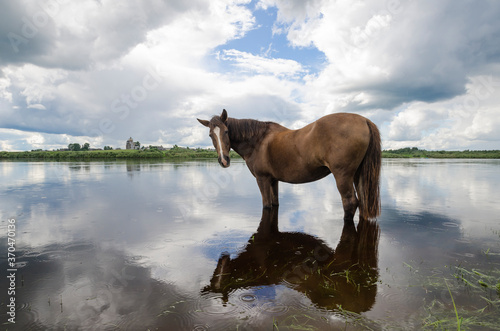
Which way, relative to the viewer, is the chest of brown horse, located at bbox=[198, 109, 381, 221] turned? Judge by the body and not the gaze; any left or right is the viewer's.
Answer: facing away from the viewer and to the left of the viewer
